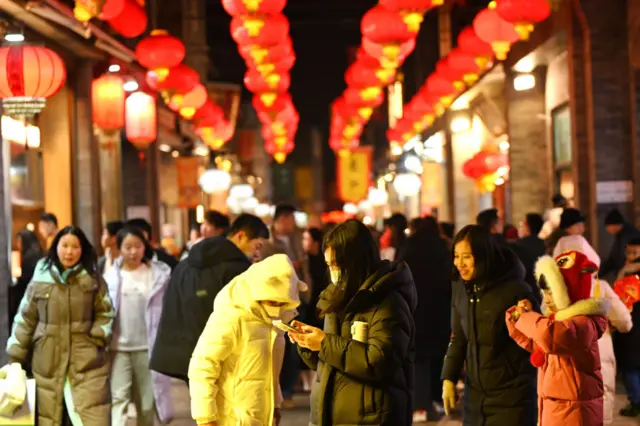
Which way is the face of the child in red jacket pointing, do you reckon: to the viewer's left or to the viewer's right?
to the viewer's left

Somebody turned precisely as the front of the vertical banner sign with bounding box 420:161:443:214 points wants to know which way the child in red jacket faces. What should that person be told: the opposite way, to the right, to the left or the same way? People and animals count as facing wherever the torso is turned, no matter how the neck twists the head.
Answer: to the right

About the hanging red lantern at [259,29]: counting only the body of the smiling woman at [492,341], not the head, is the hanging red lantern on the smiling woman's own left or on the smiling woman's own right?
on the smiling woman's own right

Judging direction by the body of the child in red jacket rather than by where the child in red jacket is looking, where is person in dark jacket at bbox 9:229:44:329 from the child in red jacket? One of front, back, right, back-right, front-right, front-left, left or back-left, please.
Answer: front-right

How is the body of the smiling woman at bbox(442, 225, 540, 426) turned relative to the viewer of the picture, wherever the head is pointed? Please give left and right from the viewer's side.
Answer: facing the viewer and to the left of the viewer

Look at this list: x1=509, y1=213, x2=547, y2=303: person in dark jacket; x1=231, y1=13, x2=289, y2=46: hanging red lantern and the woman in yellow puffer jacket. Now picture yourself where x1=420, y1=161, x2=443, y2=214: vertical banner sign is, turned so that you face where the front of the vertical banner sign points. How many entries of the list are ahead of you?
3

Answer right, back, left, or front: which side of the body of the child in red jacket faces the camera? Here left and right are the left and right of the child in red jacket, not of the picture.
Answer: left

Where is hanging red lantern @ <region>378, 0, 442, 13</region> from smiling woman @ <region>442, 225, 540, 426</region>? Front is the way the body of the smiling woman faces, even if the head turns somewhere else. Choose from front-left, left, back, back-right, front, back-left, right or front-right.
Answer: back-right

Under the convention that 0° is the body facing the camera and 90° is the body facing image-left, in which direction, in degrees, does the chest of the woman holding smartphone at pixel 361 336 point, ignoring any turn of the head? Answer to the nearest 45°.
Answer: approximately 90°

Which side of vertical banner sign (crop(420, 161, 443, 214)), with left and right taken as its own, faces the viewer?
front

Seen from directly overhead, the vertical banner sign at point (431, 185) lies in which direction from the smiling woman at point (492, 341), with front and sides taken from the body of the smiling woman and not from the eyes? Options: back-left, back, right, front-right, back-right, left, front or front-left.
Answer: back-right

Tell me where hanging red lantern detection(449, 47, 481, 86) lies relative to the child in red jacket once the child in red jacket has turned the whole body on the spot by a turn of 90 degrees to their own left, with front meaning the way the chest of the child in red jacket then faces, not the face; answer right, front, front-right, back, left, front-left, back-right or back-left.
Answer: back

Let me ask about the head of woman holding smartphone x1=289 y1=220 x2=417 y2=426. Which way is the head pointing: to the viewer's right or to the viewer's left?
to the viewer's left

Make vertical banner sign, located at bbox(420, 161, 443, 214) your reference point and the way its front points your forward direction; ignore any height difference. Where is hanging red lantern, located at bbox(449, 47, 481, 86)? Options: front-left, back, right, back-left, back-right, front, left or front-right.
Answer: front
